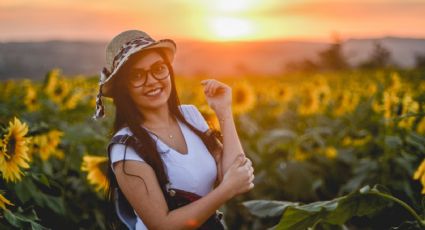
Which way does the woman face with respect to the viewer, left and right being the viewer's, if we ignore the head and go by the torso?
facing the viewer and to the right of the viewer

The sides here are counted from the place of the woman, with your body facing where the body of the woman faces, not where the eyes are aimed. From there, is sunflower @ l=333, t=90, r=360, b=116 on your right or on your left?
on your left

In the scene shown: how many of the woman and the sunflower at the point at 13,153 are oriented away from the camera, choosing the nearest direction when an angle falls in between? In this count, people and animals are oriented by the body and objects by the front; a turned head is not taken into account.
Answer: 0

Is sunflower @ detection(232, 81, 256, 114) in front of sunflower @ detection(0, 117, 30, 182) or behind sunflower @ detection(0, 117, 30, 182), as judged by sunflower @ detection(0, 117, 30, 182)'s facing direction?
behind

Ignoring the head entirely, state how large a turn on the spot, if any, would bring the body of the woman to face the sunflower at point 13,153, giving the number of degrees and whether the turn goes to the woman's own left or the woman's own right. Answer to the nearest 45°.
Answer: approximately 135° to the woman's own right

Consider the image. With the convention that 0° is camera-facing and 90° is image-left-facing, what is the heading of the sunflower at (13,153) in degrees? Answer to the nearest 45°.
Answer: approximately 45°

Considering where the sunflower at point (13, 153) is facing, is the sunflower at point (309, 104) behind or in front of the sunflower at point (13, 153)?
behind

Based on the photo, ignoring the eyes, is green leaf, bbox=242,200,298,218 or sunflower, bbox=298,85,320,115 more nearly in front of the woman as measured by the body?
the green leaf

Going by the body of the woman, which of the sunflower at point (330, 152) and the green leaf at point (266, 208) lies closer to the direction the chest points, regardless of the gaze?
the green leaf
